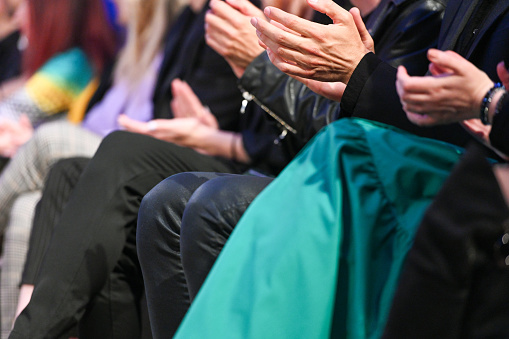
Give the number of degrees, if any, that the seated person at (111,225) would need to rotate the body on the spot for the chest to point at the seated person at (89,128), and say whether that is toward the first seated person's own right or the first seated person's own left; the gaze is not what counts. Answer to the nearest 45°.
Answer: approximately 90° to the first seated person's own right

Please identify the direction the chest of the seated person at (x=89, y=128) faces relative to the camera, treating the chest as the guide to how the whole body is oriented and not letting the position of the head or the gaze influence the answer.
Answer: to the viewer's left

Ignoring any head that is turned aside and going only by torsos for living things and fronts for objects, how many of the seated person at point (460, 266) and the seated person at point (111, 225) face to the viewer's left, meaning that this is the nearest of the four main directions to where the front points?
2

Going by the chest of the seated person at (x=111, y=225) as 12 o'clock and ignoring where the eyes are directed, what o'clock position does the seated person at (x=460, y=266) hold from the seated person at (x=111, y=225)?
the seated person at (x=460, y=266) is roughly at 8 o'clock from the seated person at (x=111, y=225).

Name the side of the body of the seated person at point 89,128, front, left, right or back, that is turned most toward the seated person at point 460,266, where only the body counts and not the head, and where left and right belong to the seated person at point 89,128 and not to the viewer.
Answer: left

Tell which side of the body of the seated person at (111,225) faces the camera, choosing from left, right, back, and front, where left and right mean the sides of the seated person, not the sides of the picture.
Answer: left

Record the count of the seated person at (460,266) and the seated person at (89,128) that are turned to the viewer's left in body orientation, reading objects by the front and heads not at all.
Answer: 2

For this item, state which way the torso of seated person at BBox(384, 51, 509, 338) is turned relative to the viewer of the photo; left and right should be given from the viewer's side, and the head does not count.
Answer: facing to the left of the viewer
